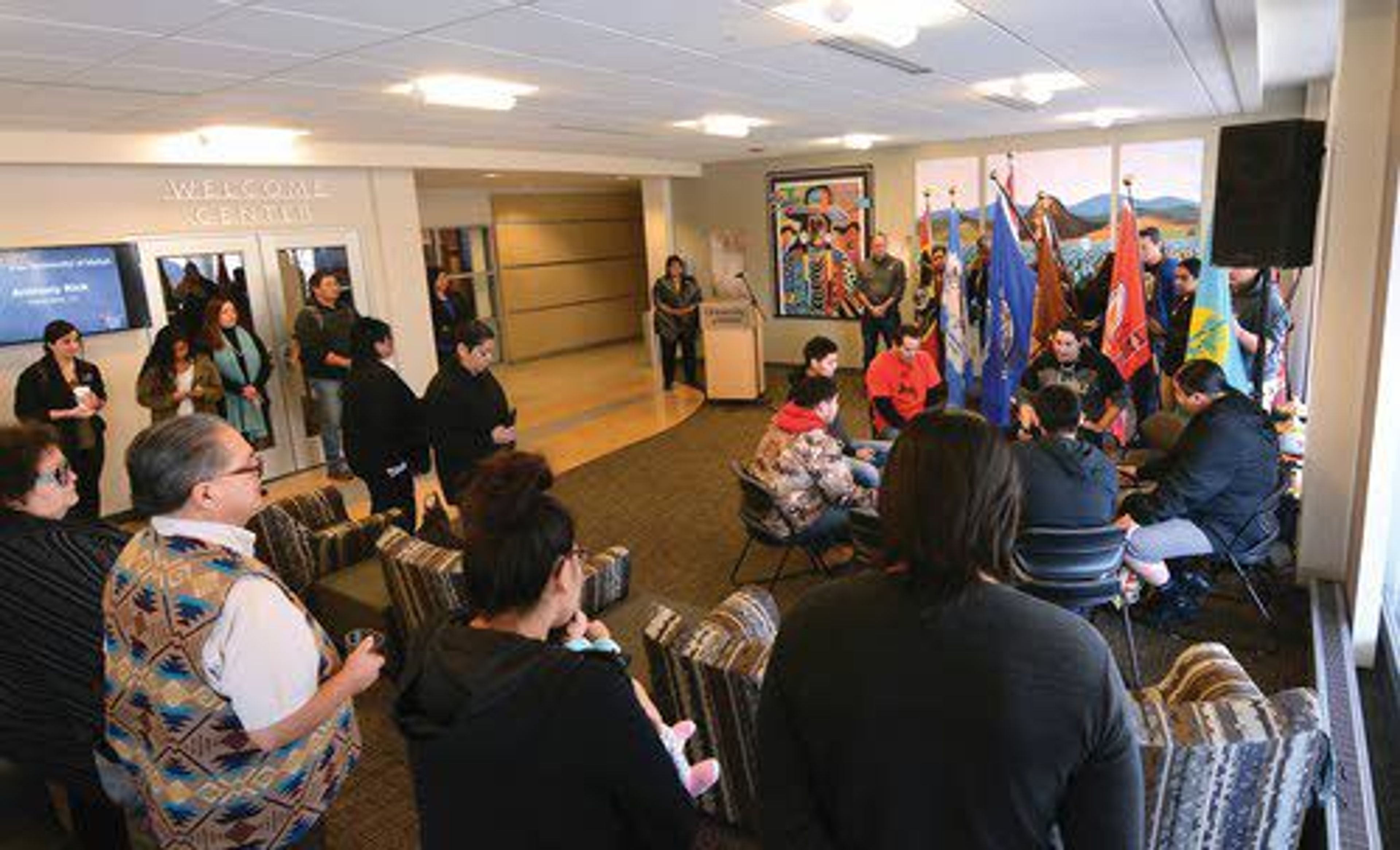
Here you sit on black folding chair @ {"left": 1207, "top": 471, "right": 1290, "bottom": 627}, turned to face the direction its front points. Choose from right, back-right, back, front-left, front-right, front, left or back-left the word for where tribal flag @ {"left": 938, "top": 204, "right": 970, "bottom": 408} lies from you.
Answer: front-right

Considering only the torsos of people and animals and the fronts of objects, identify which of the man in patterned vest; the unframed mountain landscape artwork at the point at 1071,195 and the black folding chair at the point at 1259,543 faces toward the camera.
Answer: the unframed mountain landscape artwork

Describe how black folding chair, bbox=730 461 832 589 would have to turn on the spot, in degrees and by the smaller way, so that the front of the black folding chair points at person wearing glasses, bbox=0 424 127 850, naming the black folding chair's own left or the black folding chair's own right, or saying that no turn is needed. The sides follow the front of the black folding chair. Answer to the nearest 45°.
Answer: approximately 180°

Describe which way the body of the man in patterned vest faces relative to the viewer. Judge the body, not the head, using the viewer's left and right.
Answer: facing away from the viewer and to the right of the viewer

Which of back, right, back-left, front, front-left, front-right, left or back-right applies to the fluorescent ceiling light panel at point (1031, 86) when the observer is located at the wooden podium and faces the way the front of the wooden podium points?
front-left

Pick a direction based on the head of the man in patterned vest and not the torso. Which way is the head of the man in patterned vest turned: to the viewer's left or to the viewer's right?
to the viewer's right

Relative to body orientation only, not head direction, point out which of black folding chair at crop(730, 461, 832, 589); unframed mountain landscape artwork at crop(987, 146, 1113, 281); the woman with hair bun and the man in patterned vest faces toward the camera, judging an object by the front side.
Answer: the unframed mountain landscape artwork

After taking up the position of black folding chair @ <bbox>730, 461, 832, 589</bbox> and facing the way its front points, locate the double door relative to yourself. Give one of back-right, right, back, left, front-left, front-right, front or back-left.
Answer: left

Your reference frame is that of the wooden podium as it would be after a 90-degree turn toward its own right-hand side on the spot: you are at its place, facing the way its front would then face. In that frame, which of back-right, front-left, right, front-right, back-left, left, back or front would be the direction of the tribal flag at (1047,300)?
back-left

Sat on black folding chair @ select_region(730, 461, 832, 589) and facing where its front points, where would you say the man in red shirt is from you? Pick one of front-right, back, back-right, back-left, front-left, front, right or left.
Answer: front

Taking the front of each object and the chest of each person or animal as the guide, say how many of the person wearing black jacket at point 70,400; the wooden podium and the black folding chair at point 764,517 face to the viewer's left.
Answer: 0

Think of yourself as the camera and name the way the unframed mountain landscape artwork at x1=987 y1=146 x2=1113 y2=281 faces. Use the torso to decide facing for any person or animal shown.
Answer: facing the viewer

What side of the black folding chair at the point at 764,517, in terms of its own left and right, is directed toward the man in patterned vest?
back

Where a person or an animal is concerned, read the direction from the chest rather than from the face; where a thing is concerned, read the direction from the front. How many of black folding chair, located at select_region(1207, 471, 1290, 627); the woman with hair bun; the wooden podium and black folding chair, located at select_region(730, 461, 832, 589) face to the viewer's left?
1

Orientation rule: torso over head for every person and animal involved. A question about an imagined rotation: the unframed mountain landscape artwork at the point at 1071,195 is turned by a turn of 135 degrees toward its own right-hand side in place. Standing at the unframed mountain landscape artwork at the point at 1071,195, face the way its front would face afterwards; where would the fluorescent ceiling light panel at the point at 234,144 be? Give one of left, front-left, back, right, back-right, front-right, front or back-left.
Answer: left

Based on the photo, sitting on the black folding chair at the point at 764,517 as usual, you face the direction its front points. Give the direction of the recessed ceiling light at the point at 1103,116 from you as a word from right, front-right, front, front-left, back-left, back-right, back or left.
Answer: front

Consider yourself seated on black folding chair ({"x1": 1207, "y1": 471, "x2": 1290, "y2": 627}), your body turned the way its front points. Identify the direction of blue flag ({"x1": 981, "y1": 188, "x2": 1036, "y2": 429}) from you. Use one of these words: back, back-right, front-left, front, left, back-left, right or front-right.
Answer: front-right

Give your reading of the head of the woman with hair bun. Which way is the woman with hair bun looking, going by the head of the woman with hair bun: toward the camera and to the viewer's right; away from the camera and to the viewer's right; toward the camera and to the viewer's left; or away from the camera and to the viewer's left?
away from the camera and to the viewer's right

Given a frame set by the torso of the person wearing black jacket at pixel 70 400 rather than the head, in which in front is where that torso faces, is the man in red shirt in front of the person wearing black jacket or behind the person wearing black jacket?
in front

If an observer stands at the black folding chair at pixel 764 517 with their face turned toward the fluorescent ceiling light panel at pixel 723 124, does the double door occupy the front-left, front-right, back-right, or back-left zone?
front-left
